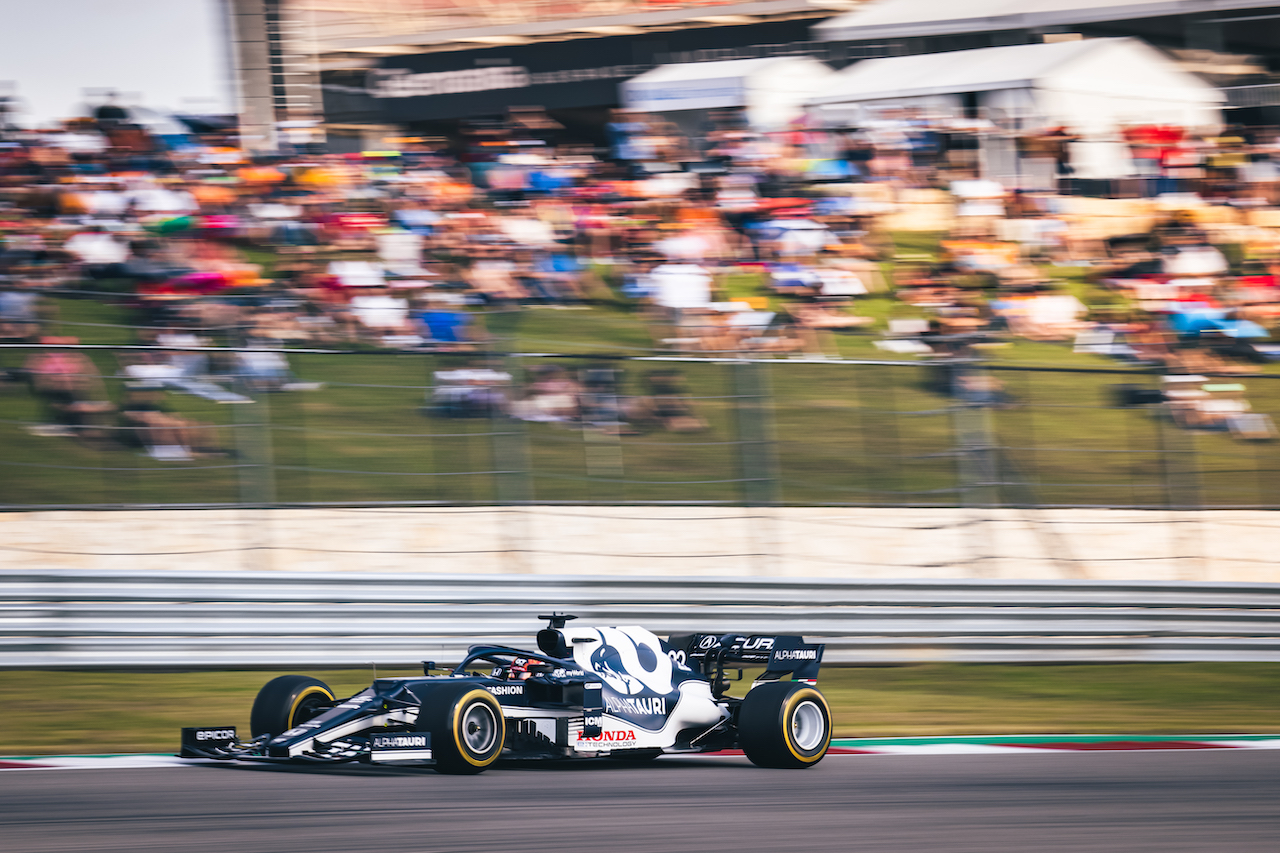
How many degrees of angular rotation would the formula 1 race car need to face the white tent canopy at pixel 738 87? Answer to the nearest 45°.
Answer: approximately 135° to its right

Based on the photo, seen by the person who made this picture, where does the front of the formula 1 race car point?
facing the viewer and to the left of the viewer

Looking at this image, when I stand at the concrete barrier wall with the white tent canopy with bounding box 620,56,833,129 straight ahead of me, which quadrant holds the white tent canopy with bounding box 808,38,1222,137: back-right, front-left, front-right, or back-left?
front-right
